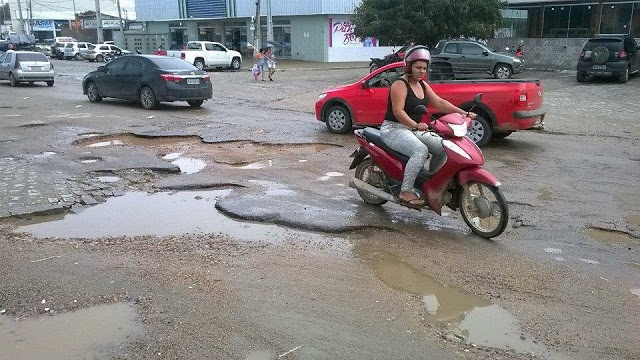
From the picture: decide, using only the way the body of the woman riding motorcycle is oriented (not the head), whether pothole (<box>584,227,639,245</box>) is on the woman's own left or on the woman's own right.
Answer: on the woman's own left

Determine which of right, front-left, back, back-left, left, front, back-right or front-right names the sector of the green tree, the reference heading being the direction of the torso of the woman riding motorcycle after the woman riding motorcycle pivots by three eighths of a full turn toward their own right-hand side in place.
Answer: right

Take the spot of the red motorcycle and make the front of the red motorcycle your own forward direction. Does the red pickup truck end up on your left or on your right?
on your left

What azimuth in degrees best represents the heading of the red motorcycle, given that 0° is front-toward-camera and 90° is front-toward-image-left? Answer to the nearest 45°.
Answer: approximately 315°

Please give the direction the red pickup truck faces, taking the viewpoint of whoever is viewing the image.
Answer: facing away from the viewer and to the left of the viewer

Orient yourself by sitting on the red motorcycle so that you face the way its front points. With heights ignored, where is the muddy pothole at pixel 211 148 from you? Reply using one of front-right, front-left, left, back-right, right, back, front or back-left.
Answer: back

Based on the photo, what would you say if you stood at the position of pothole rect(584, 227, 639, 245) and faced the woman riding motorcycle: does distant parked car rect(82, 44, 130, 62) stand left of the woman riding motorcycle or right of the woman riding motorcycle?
right

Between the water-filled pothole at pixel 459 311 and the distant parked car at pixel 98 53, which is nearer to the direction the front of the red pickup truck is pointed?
the distant parked car

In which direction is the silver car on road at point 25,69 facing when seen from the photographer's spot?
facing away from the viewer and to the left of the viewer

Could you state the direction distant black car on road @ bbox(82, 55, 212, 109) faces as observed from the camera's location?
facing away from the viewer and to the left of the viewer
